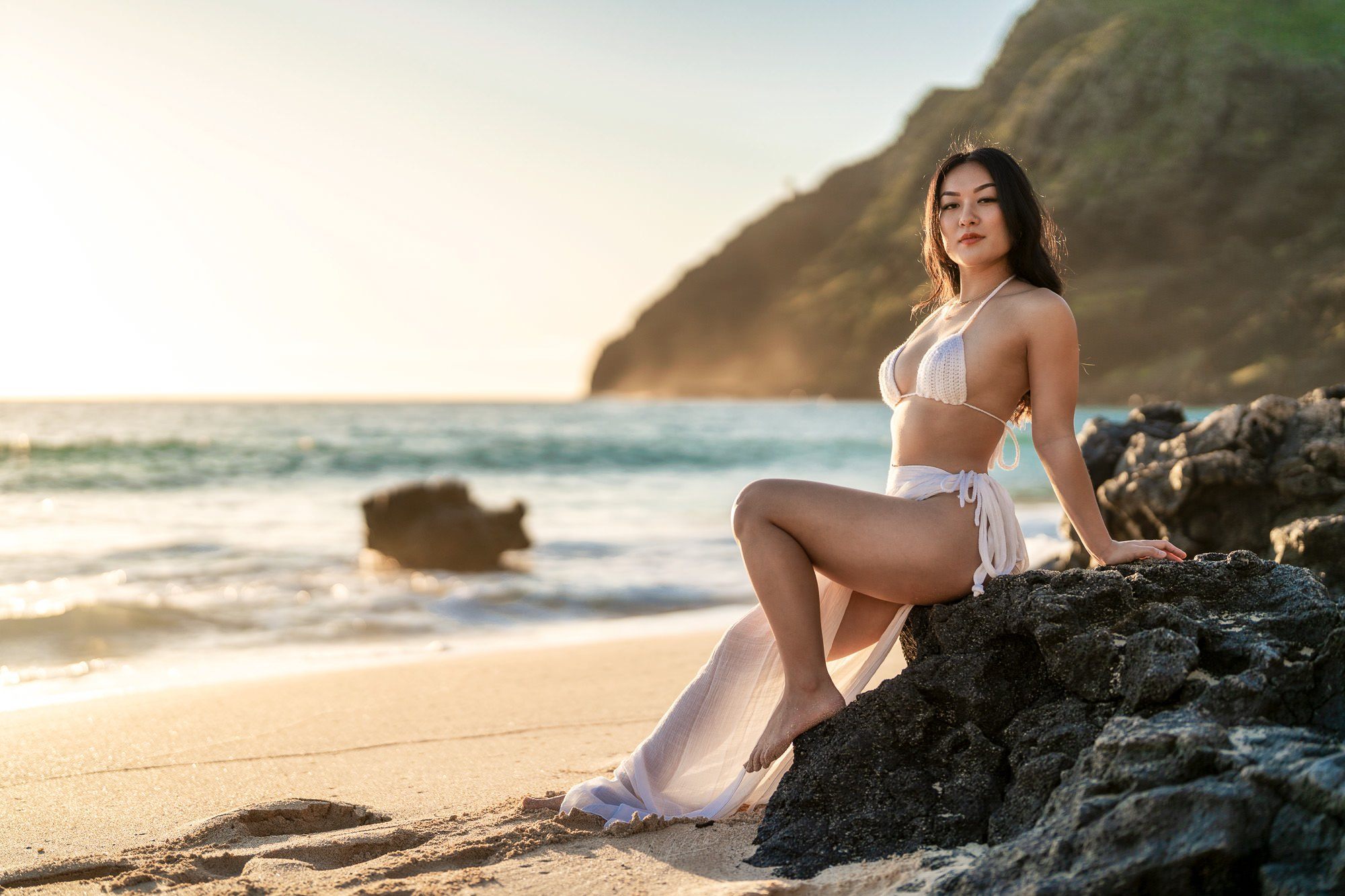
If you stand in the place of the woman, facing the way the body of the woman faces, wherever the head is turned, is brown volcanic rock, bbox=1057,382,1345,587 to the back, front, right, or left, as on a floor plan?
back

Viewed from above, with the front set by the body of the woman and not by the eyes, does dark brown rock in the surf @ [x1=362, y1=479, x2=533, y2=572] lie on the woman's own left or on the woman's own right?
on the woman's own right

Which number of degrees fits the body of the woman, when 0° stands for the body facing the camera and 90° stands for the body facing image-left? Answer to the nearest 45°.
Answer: approximately 45°
